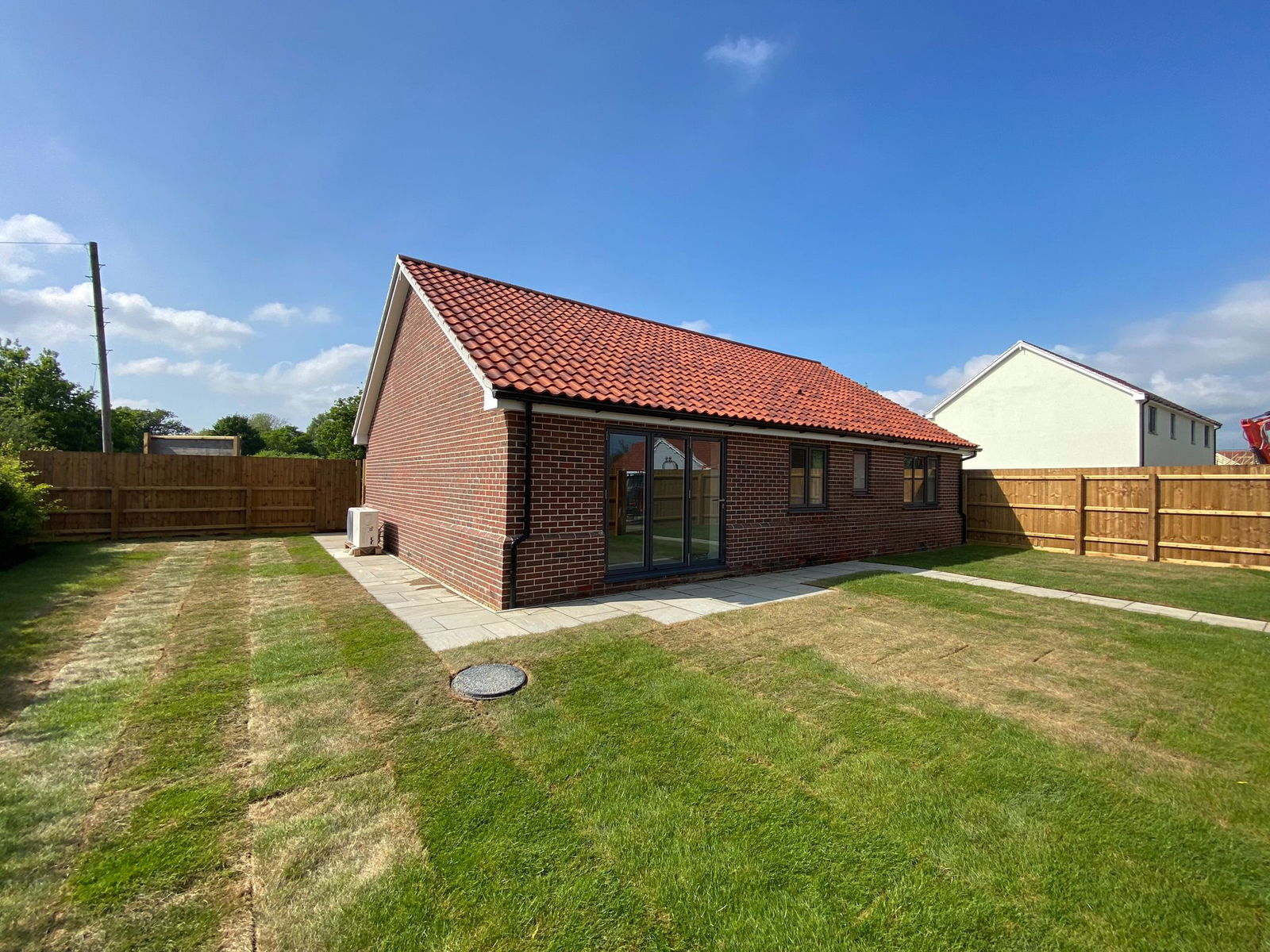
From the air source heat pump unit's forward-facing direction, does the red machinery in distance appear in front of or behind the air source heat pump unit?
behind

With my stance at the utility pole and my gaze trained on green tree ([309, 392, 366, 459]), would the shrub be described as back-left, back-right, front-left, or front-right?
back-right

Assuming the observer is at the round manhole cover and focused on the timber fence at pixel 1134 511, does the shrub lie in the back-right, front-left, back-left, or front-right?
back-left

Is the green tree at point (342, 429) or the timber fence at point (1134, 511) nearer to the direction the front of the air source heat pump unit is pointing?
the green tree

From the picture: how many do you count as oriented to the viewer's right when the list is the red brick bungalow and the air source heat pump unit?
0

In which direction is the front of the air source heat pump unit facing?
to the viewer's left

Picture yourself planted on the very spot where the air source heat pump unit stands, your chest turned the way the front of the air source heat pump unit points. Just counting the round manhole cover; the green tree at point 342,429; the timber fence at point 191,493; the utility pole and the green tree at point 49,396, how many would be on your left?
1

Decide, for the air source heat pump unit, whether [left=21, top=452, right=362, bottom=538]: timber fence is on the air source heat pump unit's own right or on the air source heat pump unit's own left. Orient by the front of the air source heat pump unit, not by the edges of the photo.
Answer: on the air source heat pump unit's own right

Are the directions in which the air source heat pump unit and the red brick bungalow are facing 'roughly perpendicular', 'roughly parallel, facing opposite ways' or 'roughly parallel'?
roughly perpendicular

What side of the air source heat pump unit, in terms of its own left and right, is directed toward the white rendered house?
back
